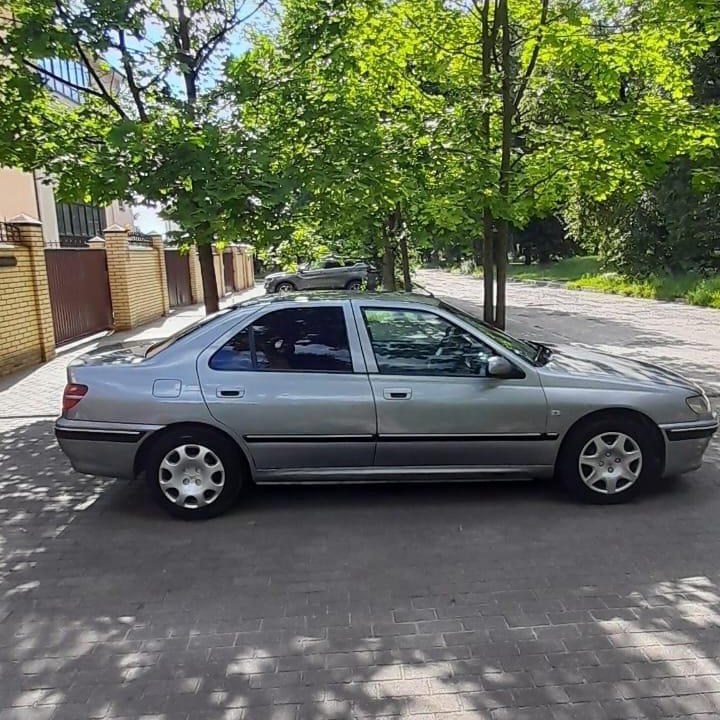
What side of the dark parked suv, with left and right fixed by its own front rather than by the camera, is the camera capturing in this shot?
left

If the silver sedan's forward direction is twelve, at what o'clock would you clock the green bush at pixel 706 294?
The green bush is roughly at 10 o'clock from the silver sedan.

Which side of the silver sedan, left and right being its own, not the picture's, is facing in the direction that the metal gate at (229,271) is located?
left

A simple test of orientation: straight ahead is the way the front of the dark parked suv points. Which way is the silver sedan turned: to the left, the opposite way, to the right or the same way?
the opposite way

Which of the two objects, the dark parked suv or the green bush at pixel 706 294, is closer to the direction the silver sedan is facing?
the green bush

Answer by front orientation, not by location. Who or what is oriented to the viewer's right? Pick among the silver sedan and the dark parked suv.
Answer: the silver sedan

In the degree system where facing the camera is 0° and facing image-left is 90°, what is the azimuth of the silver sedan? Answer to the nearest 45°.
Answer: approximately 270°

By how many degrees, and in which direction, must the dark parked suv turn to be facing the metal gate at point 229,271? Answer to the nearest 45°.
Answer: approximately 45° to its right

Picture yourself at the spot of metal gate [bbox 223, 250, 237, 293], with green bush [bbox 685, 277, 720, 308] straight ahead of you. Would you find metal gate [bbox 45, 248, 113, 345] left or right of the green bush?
right

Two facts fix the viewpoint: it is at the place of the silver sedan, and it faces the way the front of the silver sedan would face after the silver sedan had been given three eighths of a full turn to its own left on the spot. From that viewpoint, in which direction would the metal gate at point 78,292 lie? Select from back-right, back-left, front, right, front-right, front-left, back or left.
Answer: front

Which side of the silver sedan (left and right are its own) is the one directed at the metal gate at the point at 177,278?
left

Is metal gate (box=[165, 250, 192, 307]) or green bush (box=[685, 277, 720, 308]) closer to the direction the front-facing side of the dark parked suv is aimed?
the metal gate

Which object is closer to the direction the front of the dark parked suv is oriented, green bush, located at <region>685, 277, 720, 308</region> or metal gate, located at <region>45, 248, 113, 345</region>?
the metal gate

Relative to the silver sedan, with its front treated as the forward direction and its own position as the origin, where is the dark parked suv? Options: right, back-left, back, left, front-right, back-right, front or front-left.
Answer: left
